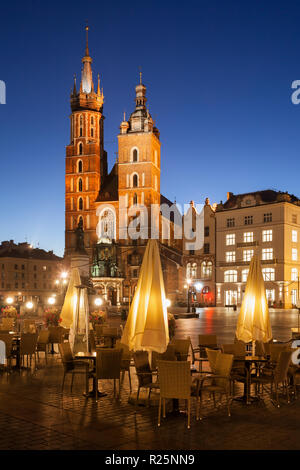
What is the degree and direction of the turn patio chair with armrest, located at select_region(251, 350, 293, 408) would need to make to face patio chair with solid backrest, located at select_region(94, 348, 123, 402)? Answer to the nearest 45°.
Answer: approximately 45° to its left

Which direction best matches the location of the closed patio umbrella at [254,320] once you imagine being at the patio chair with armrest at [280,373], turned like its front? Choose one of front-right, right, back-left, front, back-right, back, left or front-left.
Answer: front-right

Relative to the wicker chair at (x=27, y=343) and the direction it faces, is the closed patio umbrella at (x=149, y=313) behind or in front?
behind

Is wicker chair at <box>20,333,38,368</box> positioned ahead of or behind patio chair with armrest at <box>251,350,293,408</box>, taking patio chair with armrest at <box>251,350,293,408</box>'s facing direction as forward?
ahead

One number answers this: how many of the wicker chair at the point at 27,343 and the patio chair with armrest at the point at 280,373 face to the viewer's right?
0

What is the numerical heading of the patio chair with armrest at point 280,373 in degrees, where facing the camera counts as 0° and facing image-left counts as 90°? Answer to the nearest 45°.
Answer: approximately 135°
